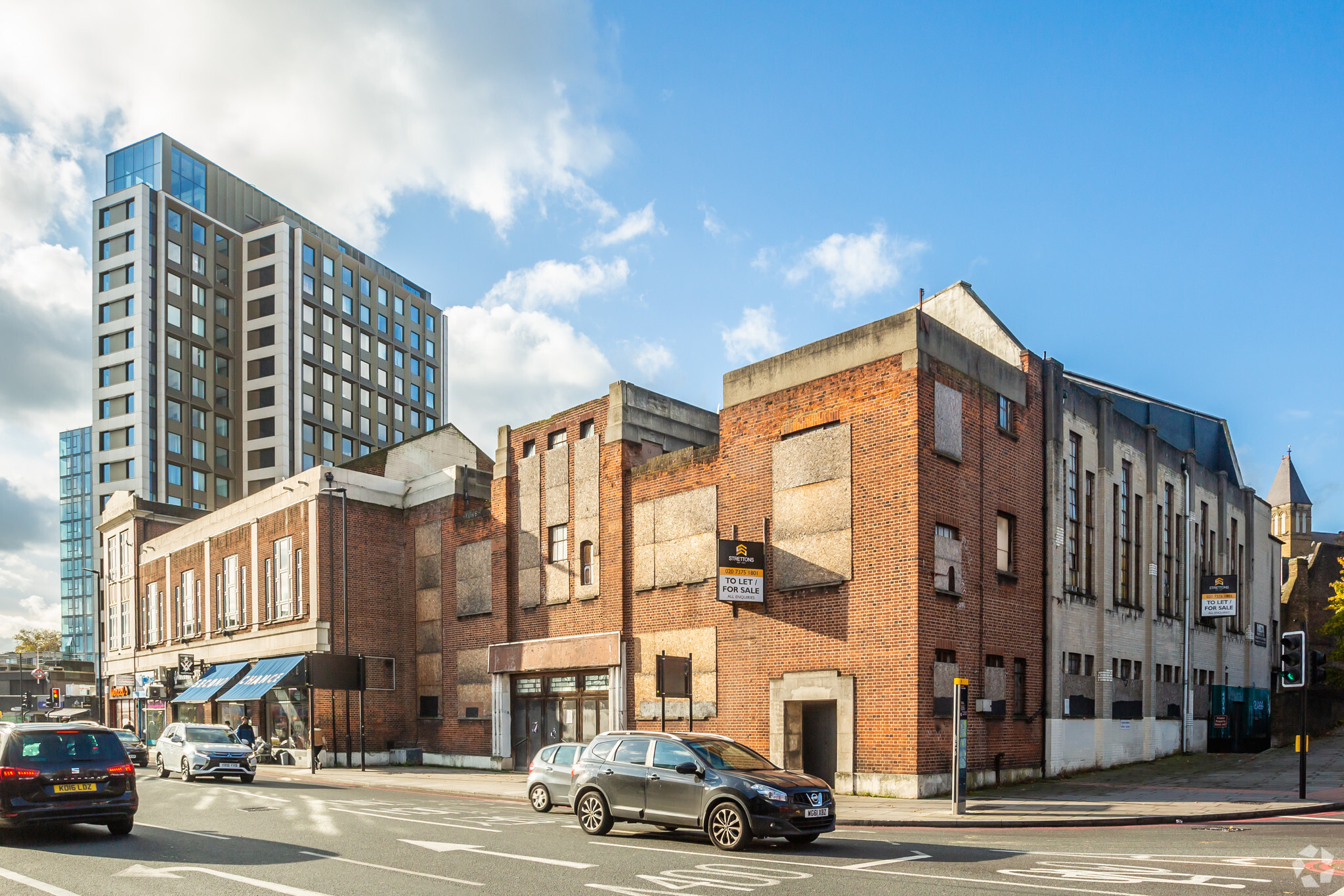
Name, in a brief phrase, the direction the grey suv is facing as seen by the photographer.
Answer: facing the viewer and to the right of the viewer

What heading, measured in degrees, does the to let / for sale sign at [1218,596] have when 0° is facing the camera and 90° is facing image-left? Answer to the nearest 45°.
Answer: approximately 0°

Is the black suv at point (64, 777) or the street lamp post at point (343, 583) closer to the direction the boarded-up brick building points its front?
the black suv

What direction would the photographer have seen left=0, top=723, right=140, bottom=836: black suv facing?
facing away from the viewer

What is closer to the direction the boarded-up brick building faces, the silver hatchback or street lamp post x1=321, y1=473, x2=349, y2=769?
the silver hatchback

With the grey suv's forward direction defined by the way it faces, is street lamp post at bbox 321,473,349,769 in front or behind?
behind
